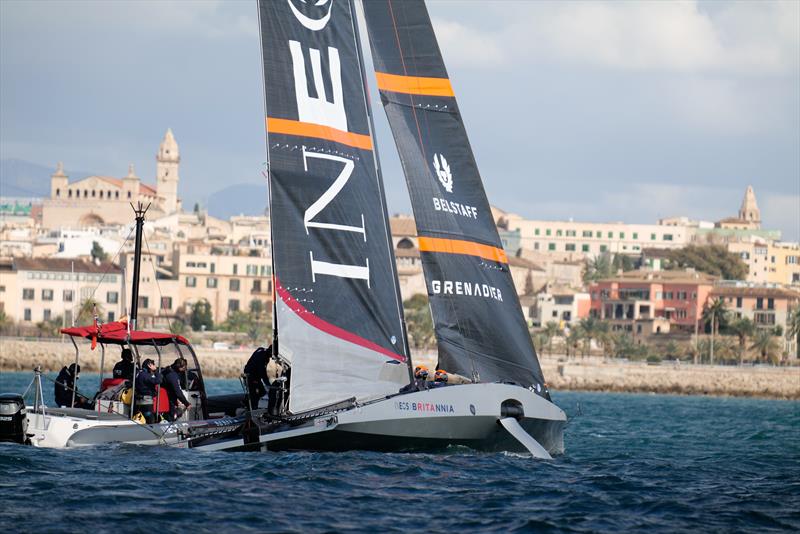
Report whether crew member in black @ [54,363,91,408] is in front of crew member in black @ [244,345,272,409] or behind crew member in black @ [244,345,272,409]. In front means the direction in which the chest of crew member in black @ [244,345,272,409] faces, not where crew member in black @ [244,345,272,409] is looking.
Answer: behind

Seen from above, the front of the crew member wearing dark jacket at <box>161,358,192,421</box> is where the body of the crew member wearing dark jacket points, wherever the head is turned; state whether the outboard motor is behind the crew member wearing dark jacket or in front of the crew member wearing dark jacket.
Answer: behind

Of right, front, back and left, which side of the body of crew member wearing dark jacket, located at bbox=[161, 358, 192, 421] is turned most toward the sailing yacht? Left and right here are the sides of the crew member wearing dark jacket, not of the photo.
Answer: front

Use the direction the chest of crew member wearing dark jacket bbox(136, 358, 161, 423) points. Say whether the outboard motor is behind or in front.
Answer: behind

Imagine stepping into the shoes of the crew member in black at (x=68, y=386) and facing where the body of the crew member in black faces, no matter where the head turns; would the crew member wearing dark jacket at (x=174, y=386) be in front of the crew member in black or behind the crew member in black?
in front

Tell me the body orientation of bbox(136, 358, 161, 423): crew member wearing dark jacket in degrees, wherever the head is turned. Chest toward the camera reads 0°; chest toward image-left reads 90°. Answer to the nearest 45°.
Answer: approximately 270°

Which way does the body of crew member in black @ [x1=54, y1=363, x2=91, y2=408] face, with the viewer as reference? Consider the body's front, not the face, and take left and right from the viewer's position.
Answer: facing to the right of the viewer

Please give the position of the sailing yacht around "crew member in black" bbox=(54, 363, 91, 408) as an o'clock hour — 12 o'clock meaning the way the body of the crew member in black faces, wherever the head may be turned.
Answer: The sailing yacht is roughly at 1 o'clock from the crew member in black.

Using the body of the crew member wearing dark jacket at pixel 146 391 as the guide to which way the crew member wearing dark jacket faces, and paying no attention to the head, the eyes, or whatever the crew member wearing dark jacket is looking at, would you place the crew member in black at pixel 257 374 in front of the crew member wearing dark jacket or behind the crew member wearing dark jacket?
in front

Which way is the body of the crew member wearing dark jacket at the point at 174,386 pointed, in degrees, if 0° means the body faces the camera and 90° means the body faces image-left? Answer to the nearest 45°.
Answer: approximately 270°
